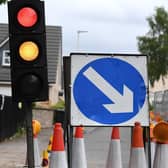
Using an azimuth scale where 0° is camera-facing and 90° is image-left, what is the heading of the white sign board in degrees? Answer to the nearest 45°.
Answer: approximately 0°
